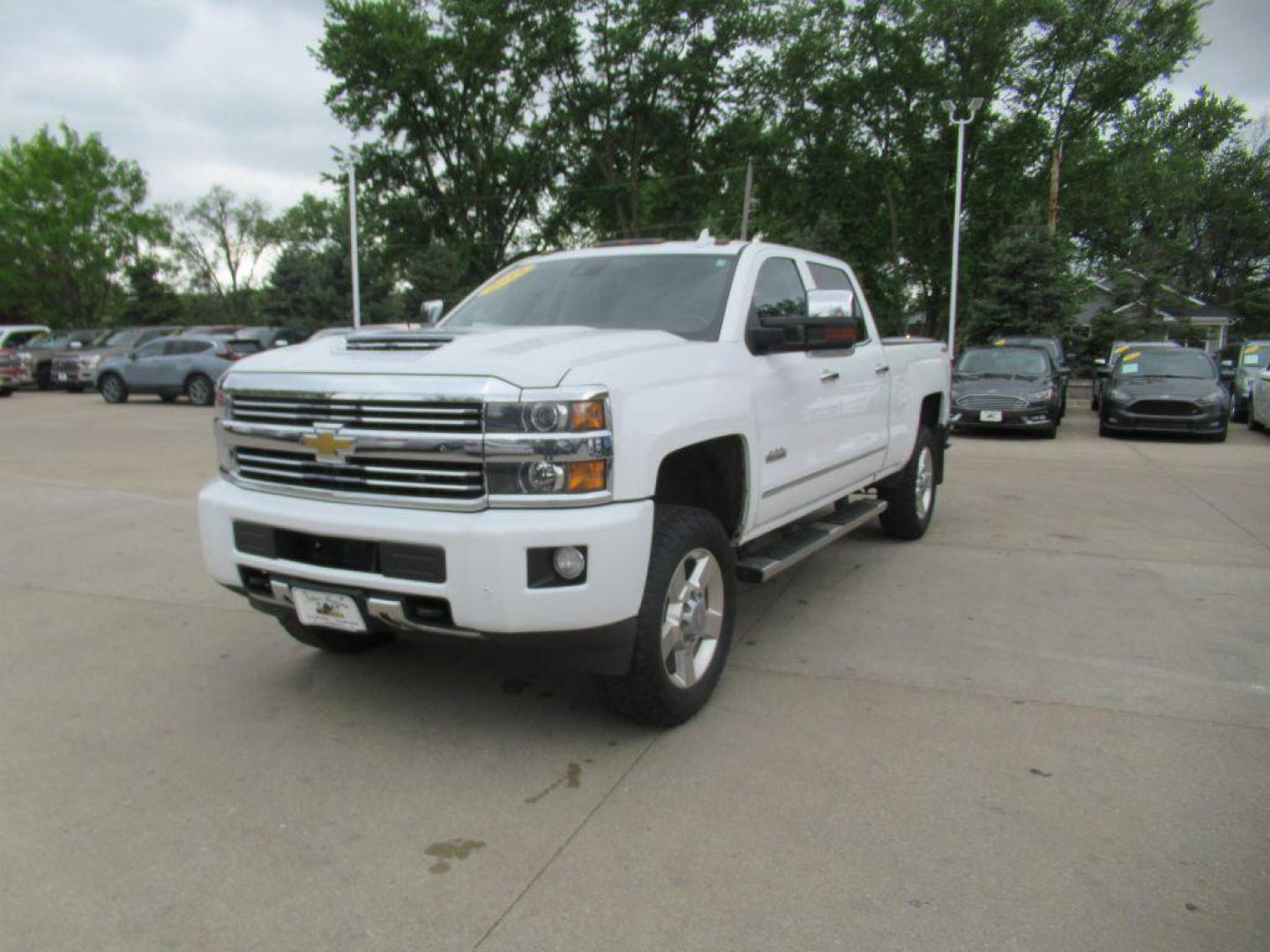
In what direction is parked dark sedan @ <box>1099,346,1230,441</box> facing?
toward the camera

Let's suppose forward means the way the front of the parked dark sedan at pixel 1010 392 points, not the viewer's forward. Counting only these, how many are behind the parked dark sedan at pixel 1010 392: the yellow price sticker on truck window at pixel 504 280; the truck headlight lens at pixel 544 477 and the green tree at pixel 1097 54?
1

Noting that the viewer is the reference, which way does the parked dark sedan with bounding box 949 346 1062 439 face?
facing the viewer

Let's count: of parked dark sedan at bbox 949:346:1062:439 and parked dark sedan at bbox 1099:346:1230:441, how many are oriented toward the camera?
2

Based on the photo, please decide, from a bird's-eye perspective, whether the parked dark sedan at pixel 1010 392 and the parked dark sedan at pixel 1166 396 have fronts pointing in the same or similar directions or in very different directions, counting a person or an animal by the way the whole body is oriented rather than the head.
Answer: same or similar directions

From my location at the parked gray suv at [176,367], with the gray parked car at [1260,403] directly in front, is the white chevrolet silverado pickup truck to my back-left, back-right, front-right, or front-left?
front-right

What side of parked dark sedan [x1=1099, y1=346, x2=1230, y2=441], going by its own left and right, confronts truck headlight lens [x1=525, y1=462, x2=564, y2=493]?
front

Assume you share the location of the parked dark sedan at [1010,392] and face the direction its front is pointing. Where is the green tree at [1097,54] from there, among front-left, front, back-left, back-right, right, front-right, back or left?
back

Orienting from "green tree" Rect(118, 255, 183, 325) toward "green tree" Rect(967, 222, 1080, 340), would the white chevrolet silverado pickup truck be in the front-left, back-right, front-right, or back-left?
front-right

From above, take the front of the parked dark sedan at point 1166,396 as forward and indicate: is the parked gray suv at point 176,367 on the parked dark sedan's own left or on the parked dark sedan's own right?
on the parked dark sedan's own right

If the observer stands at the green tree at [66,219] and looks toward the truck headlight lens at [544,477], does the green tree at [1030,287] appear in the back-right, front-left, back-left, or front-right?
front-left

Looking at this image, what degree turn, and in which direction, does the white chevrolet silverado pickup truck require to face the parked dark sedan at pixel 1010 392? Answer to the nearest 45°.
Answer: approximately 180°
